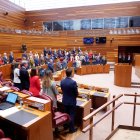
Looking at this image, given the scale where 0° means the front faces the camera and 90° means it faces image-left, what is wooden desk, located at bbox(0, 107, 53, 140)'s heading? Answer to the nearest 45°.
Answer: approximately 45°

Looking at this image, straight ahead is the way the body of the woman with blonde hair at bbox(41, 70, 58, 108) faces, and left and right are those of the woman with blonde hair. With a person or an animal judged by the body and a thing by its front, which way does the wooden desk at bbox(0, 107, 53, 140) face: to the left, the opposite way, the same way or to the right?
the opposite way

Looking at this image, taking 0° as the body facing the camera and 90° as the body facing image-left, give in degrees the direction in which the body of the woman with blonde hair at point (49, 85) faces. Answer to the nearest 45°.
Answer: approximately 225°

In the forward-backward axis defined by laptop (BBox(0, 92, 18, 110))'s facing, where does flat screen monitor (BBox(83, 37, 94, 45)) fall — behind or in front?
behind

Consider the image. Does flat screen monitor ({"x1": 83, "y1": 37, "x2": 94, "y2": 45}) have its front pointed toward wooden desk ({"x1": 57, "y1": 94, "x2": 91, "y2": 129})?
yes
